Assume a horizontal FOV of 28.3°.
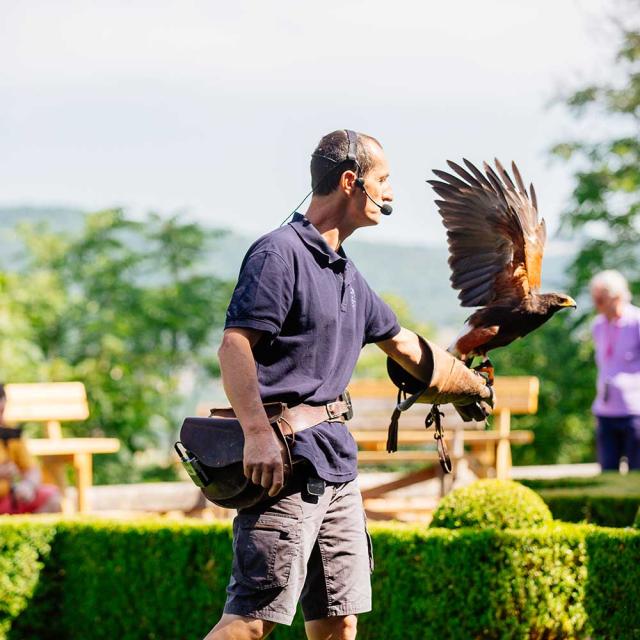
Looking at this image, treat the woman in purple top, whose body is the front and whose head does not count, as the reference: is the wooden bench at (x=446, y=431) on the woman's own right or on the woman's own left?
on the woman's own right

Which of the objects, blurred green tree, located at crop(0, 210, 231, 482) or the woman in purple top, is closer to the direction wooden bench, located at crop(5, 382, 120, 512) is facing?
the woman in purple top

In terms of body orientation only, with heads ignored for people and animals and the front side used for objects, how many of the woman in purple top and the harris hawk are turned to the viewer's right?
1

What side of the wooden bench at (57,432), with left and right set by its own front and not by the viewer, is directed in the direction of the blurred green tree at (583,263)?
left

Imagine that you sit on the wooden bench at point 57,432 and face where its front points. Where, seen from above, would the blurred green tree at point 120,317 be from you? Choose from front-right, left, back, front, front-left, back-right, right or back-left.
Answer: back-left

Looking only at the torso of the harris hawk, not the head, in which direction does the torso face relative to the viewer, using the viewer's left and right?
facing to the right of the viewer

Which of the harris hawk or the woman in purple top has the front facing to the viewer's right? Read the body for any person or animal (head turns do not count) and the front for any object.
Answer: the harris hawk
